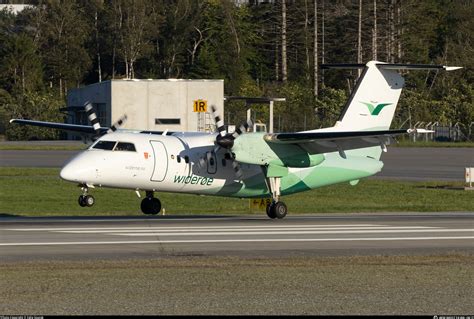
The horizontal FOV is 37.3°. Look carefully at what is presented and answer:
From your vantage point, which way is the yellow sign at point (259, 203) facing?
toward the camera

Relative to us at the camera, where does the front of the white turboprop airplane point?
facing the viewer and to the left of the viewer

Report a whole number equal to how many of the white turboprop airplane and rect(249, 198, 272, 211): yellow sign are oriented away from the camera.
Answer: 0
